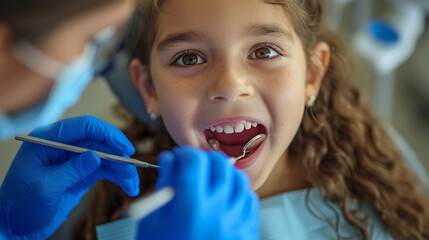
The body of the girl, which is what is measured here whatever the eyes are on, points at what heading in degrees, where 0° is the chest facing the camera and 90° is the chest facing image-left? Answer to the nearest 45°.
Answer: approximately 0°
